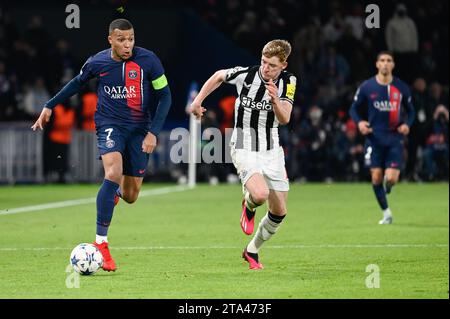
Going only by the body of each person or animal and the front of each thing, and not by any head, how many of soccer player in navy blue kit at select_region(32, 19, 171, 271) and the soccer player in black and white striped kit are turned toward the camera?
2

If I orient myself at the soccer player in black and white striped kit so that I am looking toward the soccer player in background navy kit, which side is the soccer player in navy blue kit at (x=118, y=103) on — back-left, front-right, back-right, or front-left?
back-left

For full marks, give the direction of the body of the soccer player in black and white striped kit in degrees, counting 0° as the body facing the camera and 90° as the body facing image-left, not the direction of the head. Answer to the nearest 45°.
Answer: approximately 0°

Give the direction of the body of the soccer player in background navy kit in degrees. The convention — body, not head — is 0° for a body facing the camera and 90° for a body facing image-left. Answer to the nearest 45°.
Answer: approximately 0°

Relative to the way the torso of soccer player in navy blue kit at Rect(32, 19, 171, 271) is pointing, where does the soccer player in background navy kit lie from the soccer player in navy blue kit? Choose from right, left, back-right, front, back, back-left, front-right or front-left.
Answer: back-left
